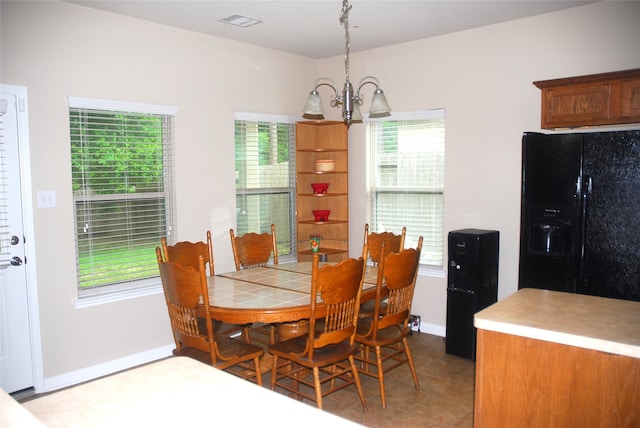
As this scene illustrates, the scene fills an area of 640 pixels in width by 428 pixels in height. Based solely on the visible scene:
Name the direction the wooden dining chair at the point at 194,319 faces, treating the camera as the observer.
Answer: facing away from the viewer and to the right of the viewer

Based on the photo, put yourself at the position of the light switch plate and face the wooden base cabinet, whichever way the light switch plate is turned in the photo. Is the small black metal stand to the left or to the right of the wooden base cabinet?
left

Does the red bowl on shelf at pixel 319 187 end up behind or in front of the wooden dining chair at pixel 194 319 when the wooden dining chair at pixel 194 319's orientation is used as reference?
in front

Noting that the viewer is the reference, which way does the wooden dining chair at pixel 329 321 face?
facing away from the viewer and to the left of the viewer

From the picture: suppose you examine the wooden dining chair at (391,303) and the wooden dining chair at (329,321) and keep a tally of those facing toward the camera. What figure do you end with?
0

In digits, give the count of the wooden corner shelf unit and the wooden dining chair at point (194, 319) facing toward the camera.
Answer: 1

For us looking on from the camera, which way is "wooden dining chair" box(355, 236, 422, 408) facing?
facing away from the viewer and to the left of the viewer

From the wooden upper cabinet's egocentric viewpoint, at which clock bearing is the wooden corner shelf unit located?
The wooden corner shelf unit is roughly at 2 o'clock from the wooden upper cabinet.

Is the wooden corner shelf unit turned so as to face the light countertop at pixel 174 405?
yes

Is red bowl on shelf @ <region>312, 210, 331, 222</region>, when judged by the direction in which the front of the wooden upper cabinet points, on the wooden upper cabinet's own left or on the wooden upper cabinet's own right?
on the wooden upper cabinet's own right

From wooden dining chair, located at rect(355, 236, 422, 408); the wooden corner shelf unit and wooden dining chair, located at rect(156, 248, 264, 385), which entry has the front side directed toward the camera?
the wooden corner shelf unit
